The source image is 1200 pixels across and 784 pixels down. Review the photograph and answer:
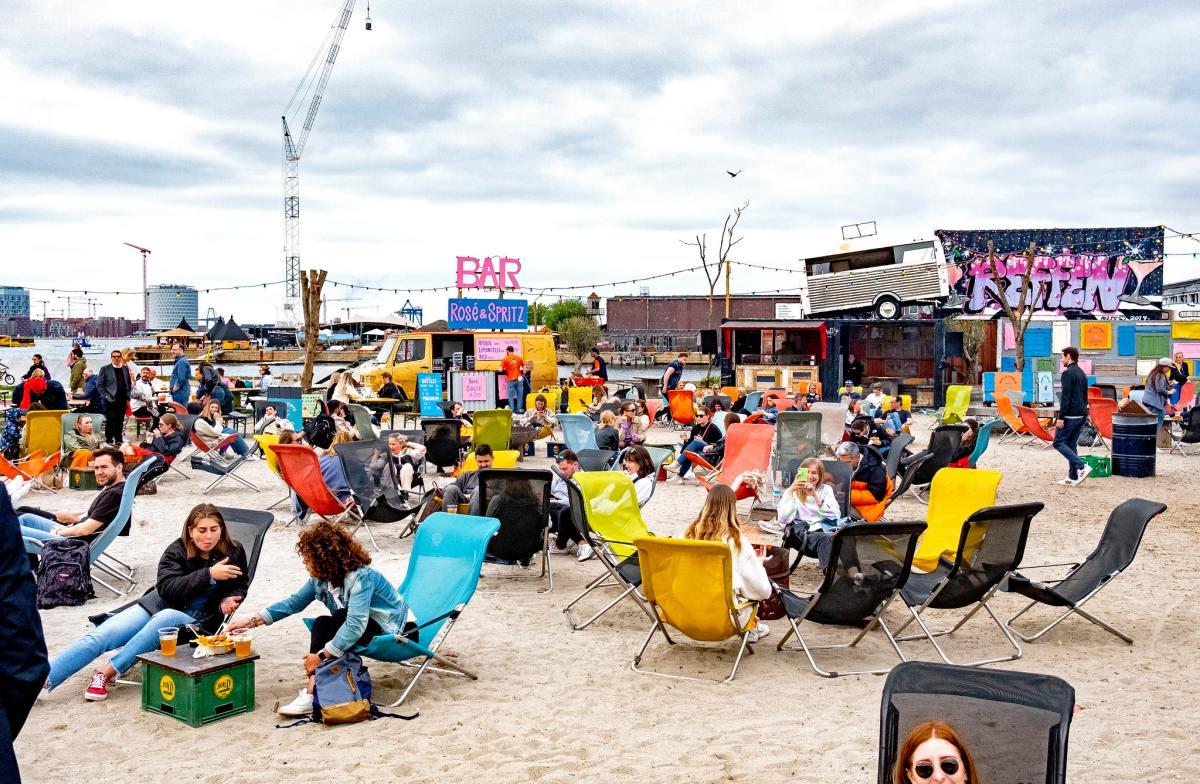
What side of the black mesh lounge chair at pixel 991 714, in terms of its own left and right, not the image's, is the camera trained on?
front

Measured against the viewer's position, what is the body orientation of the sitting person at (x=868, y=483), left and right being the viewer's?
facing to the left of the viewer

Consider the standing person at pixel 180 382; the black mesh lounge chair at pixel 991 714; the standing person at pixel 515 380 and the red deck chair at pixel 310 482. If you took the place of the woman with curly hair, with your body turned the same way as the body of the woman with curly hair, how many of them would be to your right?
3

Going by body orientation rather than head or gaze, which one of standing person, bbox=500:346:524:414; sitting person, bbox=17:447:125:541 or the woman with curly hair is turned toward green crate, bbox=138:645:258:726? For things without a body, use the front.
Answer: the woman with curly hair

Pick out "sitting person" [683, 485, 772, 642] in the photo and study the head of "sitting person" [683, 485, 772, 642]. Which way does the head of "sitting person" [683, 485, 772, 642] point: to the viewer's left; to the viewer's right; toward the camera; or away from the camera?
away from the camera

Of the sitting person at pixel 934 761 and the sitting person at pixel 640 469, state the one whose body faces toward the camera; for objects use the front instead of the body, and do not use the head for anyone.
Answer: the sitting person at pixel 934 761

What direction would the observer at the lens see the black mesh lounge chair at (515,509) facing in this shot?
facing away from the viewer

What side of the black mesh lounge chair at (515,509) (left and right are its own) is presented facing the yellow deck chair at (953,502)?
right

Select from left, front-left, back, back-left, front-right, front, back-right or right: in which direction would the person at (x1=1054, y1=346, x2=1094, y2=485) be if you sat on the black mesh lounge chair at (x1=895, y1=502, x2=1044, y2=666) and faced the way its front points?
front-right

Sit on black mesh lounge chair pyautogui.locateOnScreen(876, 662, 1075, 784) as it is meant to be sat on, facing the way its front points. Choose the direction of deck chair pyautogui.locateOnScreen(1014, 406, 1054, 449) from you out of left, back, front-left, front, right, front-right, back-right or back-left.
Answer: back

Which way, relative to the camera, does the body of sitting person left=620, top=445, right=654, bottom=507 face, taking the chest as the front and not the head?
to the viewer's left

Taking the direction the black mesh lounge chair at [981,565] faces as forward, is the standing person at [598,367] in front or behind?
in front

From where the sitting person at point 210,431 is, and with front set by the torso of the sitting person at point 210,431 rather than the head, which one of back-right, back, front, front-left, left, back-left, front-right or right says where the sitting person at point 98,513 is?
front-right

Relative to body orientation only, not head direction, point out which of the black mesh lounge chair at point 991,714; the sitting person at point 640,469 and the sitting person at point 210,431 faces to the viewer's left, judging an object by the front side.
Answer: the sitting person at point 640,469
